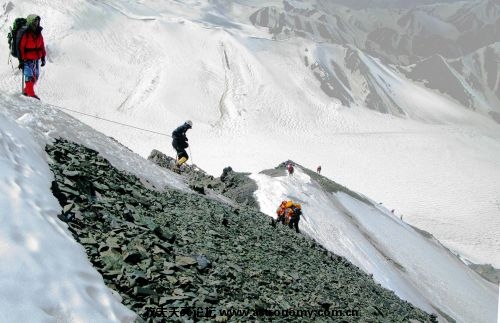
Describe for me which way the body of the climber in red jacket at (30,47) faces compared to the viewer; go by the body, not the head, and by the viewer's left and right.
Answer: facing the viewer and to the right of the viewer

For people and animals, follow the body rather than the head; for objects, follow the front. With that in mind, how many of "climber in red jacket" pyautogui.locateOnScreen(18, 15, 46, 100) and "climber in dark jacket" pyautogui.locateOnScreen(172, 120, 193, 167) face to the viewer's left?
0

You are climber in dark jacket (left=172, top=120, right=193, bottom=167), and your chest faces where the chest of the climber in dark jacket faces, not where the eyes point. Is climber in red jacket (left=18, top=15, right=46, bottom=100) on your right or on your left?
on your right
